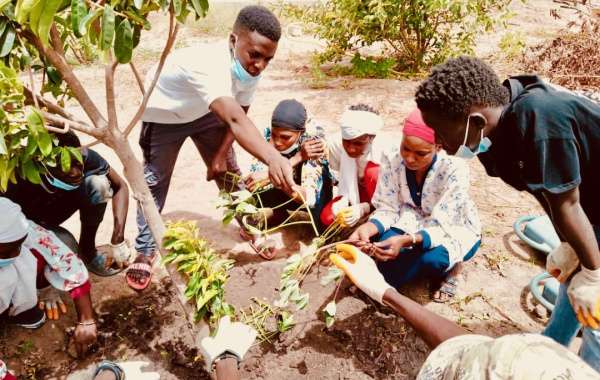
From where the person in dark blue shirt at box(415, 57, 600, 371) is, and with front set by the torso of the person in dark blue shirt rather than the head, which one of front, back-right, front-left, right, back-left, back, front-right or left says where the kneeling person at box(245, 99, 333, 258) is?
front-right

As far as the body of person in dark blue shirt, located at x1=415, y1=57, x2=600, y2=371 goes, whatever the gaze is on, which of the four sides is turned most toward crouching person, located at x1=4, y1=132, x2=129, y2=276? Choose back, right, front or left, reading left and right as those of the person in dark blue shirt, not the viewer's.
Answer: front

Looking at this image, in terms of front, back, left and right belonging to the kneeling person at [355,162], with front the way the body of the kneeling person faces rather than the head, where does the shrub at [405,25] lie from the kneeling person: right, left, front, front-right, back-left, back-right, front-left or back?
back

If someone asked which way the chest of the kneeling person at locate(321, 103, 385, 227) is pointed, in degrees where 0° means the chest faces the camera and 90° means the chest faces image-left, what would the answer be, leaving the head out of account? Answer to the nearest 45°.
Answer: approximately 0°

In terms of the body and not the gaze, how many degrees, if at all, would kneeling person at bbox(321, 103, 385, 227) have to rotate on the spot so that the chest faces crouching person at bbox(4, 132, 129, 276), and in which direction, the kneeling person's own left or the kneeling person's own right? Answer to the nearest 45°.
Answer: approximately 90° to the kneeling person's own right

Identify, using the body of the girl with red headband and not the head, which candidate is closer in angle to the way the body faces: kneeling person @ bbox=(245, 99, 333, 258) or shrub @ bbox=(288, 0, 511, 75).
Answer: the kneeling person

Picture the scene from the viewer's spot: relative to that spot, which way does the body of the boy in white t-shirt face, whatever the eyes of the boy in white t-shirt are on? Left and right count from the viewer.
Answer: facing the viewer and to the right of the viewer

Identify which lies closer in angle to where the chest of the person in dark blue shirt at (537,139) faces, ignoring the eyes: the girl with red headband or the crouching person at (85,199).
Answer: the crouching person

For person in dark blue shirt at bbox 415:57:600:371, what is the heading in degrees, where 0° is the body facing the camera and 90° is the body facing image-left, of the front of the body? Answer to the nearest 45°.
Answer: approximately 90°
